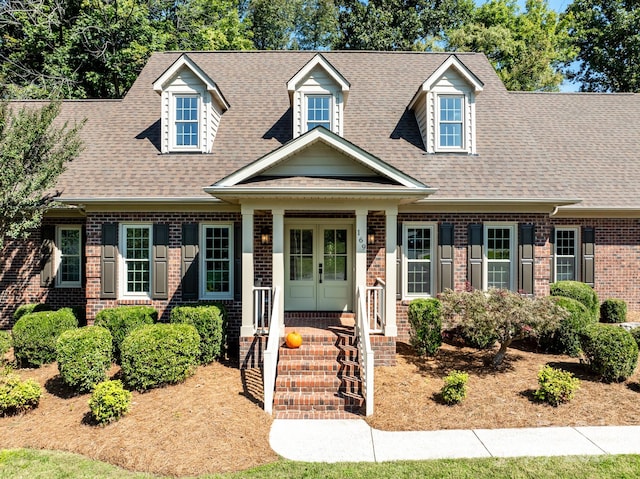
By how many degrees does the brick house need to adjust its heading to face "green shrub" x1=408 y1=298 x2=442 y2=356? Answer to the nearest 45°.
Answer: approximately 45° to its left

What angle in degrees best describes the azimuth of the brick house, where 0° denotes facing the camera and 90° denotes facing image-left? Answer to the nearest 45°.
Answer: approximately 0°

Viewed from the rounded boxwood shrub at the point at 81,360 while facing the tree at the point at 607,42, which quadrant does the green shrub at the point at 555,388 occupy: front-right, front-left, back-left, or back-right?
front-right

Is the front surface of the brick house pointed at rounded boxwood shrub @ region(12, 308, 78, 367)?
no

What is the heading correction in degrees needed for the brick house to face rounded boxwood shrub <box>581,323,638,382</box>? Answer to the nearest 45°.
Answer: approximately 45° to its left

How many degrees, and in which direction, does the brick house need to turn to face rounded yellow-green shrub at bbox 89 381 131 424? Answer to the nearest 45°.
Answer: approximately 45° to its right

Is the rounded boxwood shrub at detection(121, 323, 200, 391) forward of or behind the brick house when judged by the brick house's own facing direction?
forward

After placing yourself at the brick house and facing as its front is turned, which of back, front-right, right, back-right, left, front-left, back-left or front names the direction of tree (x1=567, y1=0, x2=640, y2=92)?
back-left

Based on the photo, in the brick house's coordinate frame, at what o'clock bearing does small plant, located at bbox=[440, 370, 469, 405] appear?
The small plant is roughly at 11 o'clock from the brick house.

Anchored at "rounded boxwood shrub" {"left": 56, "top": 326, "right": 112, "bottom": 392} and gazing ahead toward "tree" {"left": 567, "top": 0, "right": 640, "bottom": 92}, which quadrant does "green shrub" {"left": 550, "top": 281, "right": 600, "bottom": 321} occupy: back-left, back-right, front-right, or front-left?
front-right
